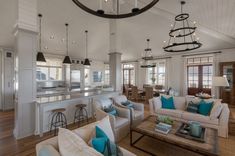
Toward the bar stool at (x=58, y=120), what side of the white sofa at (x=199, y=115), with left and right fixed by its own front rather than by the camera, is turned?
front

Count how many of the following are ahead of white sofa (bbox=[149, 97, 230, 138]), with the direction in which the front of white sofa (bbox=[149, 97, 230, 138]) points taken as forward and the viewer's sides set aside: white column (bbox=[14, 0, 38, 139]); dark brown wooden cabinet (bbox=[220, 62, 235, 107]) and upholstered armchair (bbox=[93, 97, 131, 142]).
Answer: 2

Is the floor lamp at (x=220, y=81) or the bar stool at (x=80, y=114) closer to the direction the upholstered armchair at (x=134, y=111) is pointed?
the floor lamp

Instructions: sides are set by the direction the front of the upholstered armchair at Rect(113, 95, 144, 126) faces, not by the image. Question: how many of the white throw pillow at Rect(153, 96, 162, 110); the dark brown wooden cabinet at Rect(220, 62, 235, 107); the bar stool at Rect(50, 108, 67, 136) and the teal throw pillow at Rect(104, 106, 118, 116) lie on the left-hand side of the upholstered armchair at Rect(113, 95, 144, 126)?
2

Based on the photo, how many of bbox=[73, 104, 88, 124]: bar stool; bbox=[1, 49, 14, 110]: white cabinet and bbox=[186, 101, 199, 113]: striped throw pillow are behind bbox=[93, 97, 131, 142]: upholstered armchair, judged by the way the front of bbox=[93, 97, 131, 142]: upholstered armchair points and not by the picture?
2

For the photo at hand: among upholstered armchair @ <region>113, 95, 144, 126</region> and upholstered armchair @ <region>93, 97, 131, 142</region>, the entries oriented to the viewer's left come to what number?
0

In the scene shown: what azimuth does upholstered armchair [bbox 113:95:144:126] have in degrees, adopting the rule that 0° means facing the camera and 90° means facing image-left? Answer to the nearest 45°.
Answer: approximately 315°

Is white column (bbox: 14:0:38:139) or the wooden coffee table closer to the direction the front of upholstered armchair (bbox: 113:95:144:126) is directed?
the wooden coffee table

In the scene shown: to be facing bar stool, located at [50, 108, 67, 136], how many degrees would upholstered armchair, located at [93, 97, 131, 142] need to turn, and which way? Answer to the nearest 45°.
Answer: approximately 135° to its right

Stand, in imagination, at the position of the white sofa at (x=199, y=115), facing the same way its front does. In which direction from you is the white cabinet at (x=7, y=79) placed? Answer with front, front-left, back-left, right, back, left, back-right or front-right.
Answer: front-right

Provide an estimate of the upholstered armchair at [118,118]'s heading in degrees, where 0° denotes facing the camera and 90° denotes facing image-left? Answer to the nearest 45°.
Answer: approximately 315°

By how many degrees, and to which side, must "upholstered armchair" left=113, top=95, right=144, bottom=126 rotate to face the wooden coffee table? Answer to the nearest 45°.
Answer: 0° — it already faces it

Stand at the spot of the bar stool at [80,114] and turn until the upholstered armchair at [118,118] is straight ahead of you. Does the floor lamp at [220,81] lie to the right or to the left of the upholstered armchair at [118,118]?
left

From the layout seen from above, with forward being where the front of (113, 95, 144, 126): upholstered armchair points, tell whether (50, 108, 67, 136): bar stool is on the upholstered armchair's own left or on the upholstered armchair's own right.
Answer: on the upholstered armchair's own right

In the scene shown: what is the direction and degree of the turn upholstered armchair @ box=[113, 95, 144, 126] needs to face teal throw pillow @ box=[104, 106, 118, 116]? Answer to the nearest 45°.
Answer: approximately 90° to its right

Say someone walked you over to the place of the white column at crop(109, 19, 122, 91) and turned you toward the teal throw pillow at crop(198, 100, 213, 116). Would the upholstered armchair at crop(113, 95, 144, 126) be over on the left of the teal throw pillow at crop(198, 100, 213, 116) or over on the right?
right
